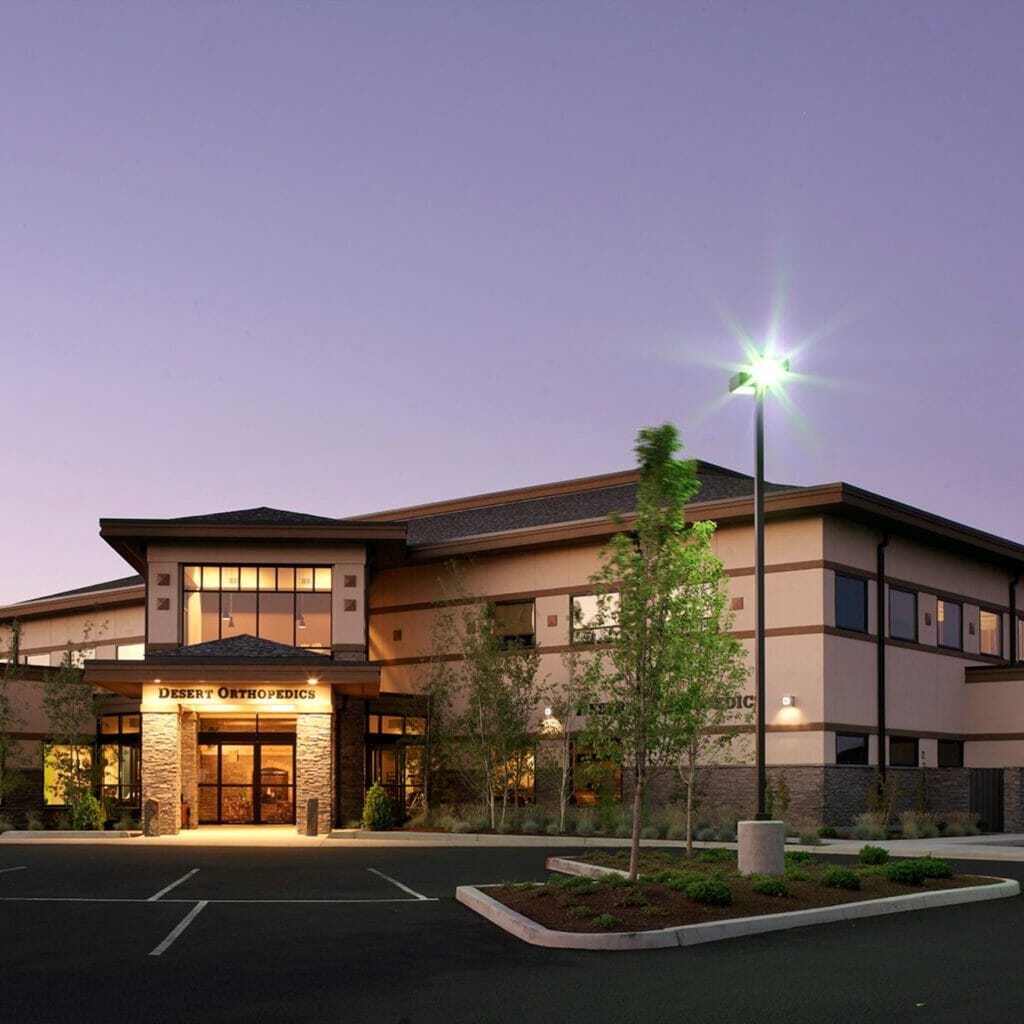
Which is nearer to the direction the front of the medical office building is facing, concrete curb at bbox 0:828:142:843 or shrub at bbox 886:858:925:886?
the shrub

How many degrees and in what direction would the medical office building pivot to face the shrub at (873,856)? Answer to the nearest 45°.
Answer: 0° — it already faces it

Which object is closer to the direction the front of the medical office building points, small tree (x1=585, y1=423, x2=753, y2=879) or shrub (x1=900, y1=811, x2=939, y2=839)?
the small tree

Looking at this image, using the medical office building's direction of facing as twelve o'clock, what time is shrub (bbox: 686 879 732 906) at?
The shrub is roughly at 12 o'clock from the medical office building.

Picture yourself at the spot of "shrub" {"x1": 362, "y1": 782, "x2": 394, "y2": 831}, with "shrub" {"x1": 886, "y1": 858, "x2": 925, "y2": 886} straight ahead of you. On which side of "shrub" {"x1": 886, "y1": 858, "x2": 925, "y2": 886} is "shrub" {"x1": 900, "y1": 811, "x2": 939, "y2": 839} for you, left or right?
left

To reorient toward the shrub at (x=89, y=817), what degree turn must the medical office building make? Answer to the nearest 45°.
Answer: approximately 90° to its right

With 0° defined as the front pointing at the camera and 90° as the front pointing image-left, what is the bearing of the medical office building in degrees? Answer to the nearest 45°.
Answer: approximately 0°
